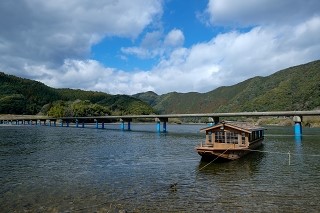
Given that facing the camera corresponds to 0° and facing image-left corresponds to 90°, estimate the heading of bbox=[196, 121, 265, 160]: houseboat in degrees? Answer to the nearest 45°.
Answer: approximately 45°
